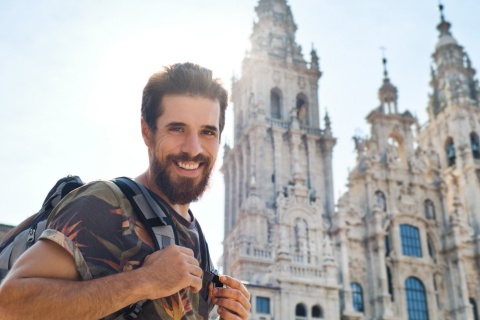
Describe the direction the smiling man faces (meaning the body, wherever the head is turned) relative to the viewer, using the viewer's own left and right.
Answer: facing the viewer and to the right of the viewer

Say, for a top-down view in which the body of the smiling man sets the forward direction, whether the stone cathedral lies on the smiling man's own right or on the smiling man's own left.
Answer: on the smiling man's own left
